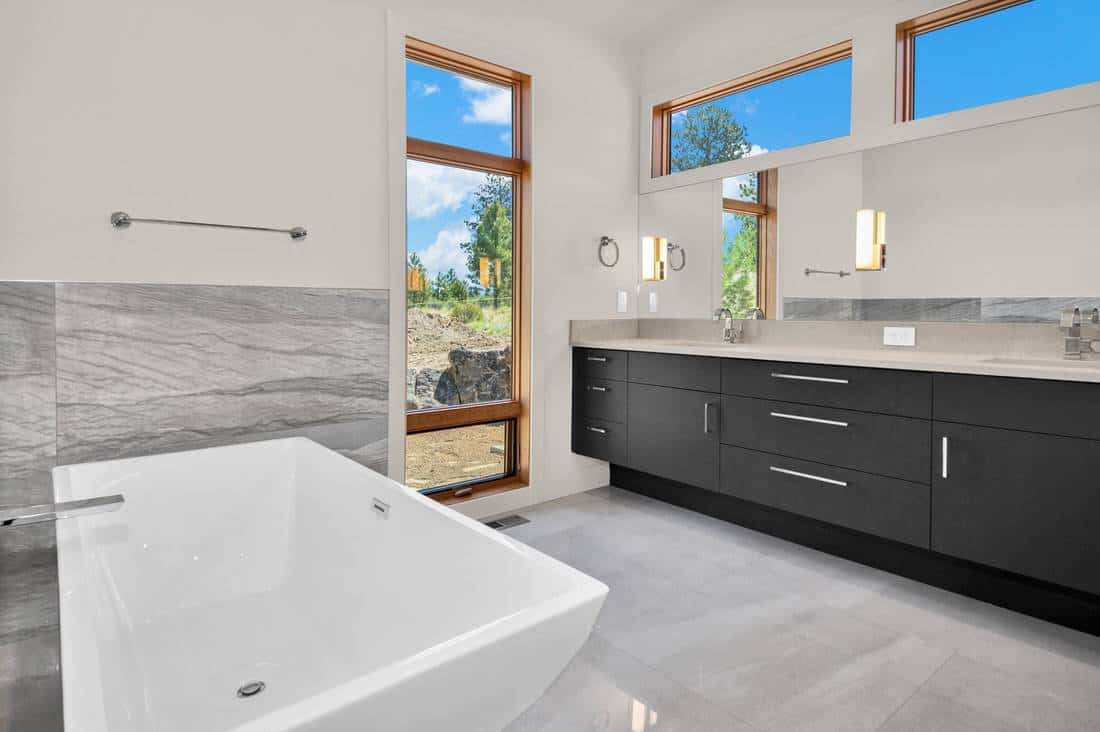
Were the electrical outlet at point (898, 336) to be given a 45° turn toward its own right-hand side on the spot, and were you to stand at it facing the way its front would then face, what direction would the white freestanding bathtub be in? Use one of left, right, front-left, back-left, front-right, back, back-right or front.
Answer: front

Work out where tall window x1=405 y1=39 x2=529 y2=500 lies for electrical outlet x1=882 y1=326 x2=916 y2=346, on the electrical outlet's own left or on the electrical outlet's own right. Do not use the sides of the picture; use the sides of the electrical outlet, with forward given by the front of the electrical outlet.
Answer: on the electrical outlet's own right

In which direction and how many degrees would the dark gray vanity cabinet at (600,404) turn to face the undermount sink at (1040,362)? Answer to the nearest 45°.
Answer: approximately 90° to its left

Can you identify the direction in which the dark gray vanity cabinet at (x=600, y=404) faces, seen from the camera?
facing the viewer and to the left of the viewer

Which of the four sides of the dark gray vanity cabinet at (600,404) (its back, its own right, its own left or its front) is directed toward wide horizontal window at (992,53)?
left

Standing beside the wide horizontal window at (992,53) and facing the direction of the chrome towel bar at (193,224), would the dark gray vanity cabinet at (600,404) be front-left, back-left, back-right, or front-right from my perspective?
front-right

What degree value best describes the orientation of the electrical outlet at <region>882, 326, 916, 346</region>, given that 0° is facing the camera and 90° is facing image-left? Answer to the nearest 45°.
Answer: approximately 0°

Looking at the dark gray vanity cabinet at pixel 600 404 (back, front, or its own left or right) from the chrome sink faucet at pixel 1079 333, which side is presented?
left

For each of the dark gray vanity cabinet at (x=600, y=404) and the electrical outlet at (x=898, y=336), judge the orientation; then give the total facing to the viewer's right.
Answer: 0

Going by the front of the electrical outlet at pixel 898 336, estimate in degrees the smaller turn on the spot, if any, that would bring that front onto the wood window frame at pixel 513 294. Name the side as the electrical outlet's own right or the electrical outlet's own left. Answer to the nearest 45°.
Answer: approximately 90° to the electrical outlet's own right
